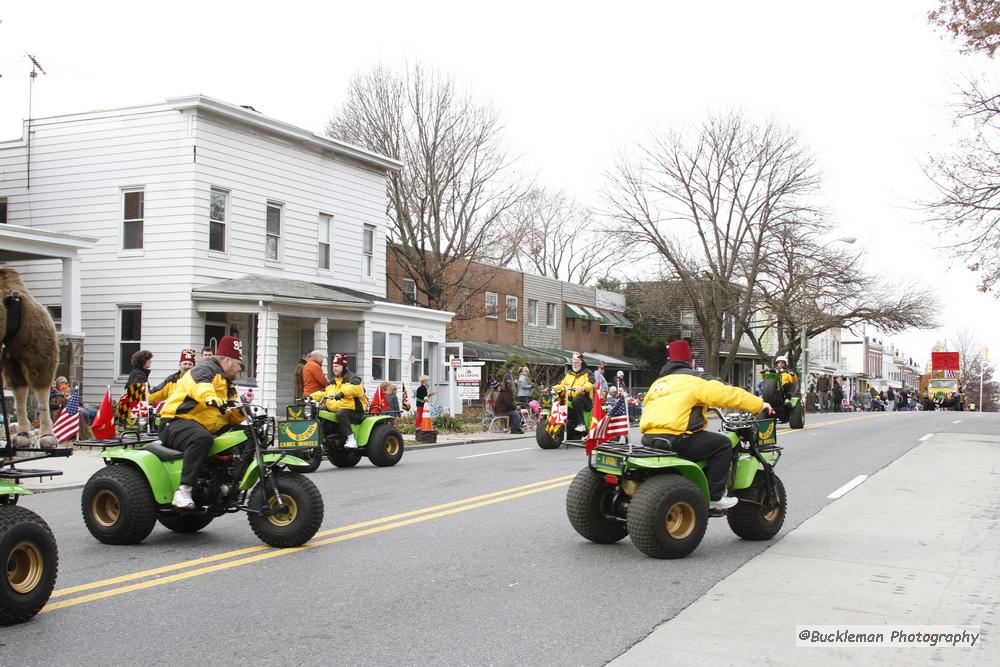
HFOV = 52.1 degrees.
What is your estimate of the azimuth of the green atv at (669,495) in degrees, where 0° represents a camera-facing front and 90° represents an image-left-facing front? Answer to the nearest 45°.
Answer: approximately 225°

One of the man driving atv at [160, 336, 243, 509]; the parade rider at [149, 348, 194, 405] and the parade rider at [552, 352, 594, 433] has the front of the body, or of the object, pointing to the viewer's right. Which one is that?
the man driving atv

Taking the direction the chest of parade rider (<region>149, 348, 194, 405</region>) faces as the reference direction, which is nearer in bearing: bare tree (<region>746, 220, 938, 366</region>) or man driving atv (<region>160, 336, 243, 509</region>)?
the man driving atv

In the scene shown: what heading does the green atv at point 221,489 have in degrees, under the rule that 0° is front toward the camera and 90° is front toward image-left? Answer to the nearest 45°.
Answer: approximately 315°

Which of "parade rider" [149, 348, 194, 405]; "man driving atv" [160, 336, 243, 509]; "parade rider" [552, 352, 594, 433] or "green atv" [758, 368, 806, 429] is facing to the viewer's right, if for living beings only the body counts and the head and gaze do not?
the man driving atv

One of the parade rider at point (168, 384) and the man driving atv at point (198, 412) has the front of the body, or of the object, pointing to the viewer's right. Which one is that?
the man driving atv

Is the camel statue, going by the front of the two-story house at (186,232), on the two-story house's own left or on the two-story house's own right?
on the two-story house's own right
